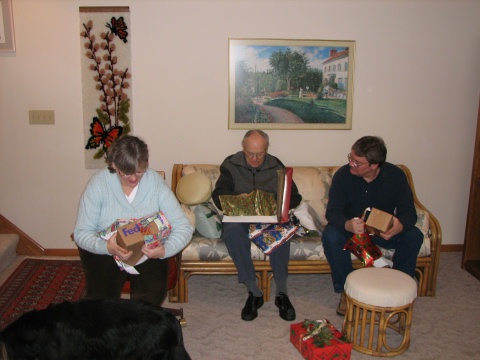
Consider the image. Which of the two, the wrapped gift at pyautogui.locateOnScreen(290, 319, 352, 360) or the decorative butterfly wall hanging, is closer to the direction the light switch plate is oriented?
the wrapped gift

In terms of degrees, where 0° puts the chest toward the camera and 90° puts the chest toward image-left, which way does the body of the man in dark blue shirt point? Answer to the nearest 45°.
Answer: approximately 0°

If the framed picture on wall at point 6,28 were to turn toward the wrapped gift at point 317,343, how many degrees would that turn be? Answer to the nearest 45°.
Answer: approximately 45° to its left

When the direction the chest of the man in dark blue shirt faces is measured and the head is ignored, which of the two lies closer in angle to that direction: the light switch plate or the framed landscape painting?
the light switch plate

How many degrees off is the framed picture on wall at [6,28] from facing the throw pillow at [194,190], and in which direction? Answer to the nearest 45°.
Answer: approximately 45° to its left

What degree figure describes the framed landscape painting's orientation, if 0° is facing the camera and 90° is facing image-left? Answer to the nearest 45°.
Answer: approximately 0°

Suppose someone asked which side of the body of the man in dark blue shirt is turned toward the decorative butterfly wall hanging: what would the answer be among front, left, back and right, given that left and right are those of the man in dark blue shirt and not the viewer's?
right
